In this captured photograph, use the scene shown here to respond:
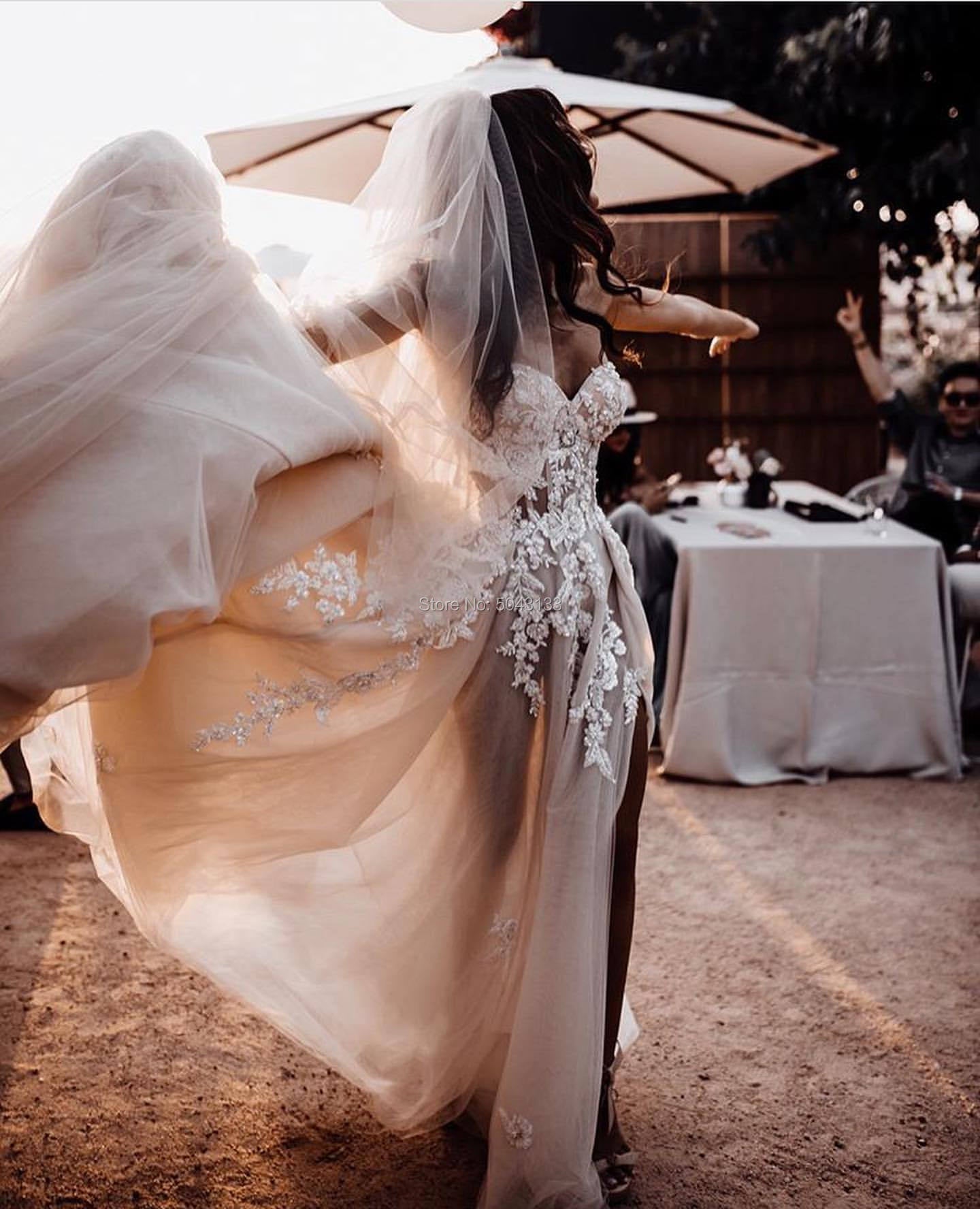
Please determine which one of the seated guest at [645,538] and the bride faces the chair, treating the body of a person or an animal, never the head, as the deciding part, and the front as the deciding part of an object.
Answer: the seated guest

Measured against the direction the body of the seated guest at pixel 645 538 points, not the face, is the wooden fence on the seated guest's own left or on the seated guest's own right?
on the seated guest's own left

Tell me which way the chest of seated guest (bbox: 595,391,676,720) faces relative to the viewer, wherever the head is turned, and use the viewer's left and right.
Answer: facing to the right of the viewer

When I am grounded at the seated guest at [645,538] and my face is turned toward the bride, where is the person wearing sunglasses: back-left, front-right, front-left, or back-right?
back-left
